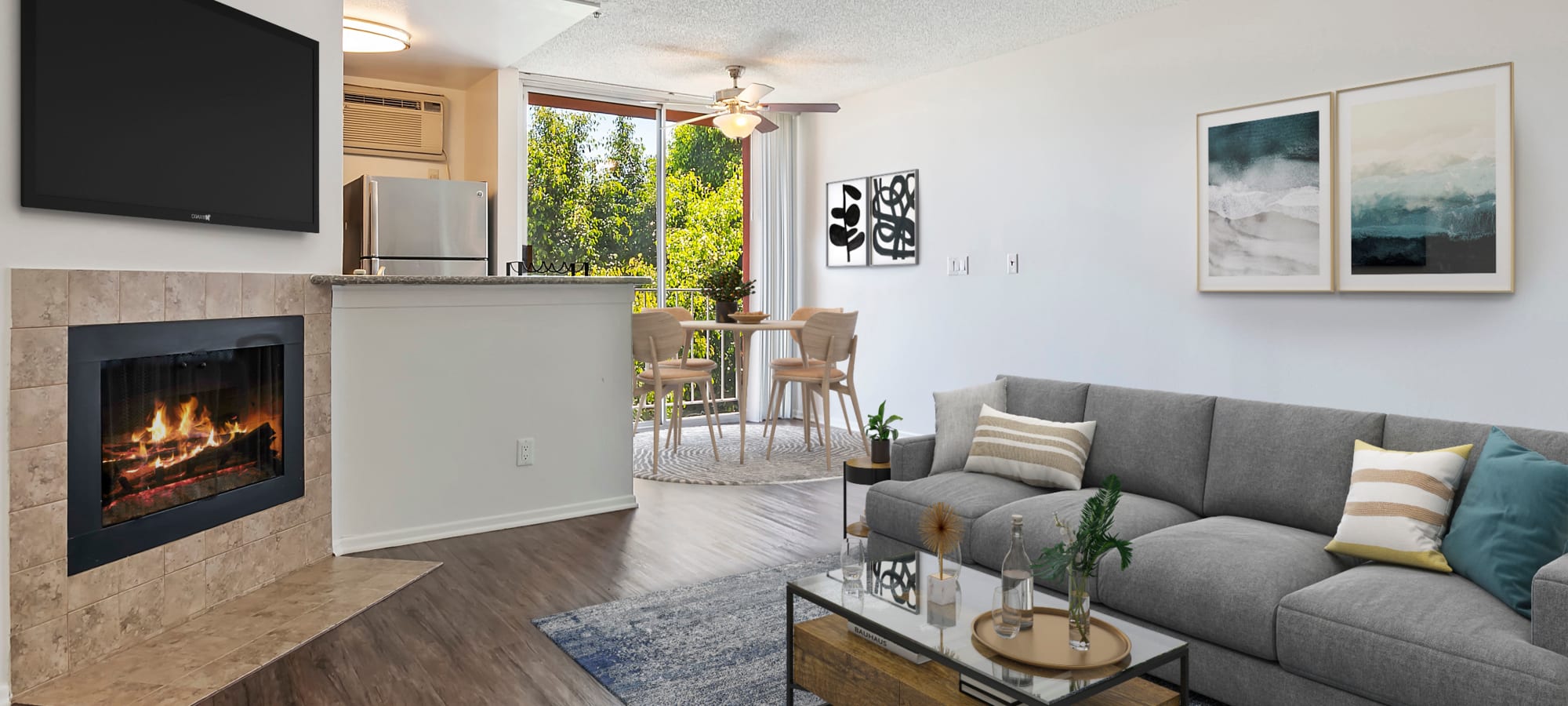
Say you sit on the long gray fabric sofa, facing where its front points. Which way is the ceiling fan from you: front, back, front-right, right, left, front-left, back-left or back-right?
right

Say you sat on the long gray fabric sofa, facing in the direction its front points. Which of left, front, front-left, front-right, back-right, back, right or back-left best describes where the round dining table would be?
right

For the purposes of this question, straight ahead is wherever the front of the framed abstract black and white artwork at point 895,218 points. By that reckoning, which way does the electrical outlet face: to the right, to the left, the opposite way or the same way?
to the left

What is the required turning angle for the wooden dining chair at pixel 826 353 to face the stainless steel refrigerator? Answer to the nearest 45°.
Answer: approximately 45° to its left

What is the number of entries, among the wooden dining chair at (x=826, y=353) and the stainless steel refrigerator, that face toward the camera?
1

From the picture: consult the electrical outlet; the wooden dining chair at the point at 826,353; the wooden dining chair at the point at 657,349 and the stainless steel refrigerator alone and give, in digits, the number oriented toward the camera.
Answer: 2

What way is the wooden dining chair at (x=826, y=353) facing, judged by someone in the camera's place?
facing away from the viewer and to the left of the viewer

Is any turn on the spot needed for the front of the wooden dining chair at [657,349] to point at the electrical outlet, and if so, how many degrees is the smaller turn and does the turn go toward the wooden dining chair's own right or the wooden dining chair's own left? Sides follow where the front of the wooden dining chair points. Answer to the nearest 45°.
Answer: approximately 180°

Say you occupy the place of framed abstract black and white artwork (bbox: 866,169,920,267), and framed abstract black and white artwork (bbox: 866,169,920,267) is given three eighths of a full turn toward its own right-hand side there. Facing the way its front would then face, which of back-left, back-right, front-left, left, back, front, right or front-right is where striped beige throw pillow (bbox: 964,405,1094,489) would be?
back

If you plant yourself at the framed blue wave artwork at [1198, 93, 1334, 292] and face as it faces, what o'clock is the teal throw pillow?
The teal throw pillow is roughly at 10 o'clock from the framed blue wave artwork.

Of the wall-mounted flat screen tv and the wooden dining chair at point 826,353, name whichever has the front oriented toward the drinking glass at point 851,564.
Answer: the wall-mounted flat screen tv

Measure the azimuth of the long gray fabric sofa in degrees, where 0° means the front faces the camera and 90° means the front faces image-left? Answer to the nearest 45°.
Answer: approximately 45°

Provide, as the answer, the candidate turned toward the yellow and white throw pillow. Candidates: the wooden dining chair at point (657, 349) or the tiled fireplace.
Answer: the tiled fireplace

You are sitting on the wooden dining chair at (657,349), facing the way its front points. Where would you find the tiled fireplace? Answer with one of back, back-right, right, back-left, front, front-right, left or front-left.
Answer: back

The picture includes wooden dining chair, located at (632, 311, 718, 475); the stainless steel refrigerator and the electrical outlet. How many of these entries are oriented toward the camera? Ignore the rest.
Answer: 2
